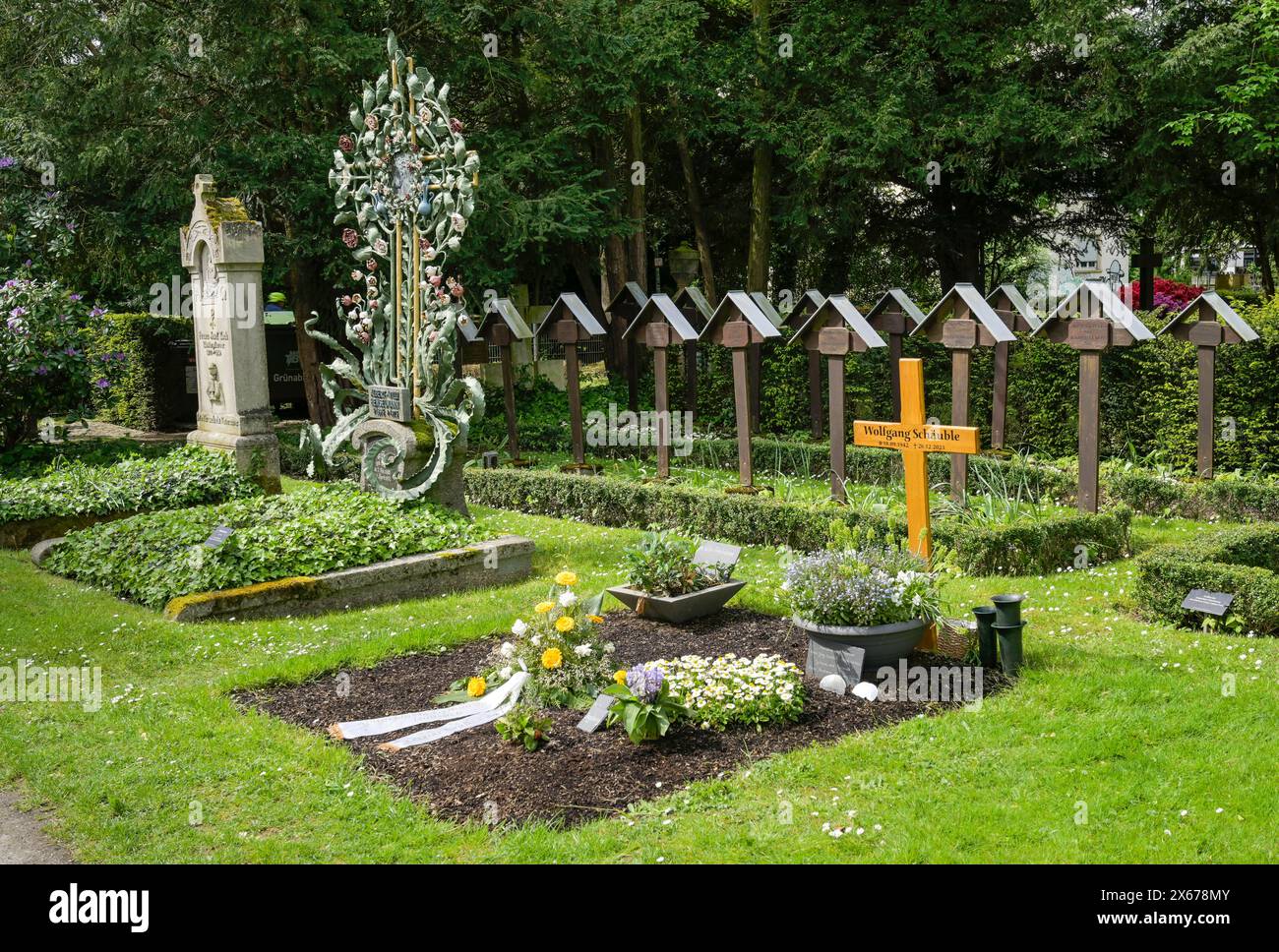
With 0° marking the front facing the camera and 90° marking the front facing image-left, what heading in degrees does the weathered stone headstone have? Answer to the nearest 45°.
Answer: approximately 45°

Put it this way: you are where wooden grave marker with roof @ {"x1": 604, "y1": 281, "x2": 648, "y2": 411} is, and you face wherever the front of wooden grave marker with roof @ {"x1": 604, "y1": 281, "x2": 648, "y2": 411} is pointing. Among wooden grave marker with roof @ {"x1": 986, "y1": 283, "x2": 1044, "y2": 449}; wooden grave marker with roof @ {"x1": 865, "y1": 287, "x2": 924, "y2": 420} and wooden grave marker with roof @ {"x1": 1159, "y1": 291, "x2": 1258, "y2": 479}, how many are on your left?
3

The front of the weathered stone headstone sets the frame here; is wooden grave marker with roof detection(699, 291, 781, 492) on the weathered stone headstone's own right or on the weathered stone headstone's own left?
on the weathered stone headstone's own left

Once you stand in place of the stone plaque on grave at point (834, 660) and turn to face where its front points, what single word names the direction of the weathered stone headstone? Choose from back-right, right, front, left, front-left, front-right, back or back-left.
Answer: back-right

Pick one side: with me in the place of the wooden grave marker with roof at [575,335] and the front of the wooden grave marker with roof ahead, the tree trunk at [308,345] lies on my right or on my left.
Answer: on my right

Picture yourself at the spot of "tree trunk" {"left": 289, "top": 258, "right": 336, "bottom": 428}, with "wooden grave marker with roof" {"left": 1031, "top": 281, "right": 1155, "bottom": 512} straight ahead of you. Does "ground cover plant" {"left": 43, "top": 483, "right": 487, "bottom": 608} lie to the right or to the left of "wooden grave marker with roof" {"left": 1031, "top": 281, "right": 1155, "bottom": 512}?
right

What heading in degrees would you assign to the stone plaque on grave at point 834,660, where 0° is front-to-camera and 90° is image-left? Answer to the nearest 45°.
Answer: approximately 0°

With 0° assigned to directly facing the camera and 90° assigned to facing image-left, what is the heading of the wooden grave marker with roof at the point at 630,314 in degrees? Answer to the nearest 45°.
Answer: approximately 45°
